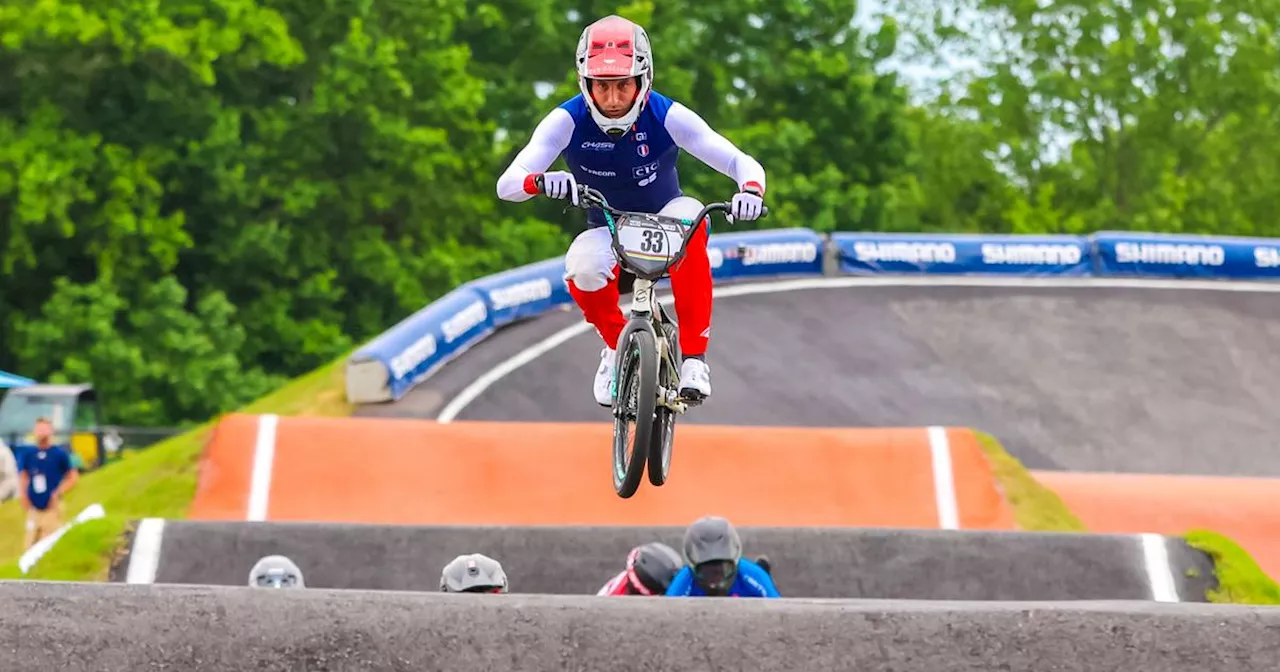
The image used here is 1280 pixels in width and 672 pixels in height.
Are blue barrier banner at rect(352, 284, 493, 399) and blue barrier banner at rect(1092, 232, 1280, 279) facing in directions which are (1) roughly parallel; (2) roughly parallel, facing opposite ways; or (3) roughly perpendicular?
roughly perpendicular

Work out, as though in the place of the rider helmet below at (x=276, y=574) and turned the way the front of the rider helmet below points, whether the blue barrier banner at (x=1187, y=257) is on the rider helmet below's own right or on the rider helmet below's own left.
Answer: on the rider helmet below's own left

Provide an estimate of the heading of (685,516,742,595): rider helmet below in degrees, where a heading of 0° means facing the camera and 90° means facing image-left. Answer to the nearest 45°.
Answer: approximately 0°

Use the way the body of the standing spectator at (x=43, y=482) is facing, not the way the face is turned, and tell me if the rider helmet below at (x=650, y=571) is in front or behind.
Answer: in front

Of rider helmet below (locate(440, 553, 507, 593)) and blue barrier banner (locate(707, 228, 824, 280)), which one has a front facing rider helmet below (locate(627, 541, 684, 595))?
the blue barrier banner

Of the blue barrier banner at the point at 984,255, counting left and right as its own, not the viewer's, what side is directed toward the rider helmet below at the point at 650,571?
front

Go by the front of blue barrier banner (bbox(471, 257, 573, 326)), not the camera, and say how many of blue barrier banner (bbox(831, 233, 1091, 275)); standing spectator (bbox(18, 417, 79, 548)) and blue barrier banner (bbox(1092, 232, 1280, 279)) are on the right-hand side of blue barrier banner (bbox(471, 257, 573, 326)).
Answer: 1

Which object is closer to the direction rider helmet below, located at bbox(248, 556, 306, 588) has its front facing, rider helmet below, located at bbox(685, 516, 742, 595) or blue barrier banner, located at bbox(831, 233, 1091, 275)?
the rider helmet below

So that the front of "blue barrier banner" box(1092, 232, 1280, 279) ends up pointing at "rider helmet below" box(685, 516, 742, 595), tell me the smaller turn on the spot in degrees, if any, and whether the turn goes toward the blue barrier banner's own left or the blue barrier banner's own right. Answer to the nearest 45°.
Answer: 0° — it already faces it
